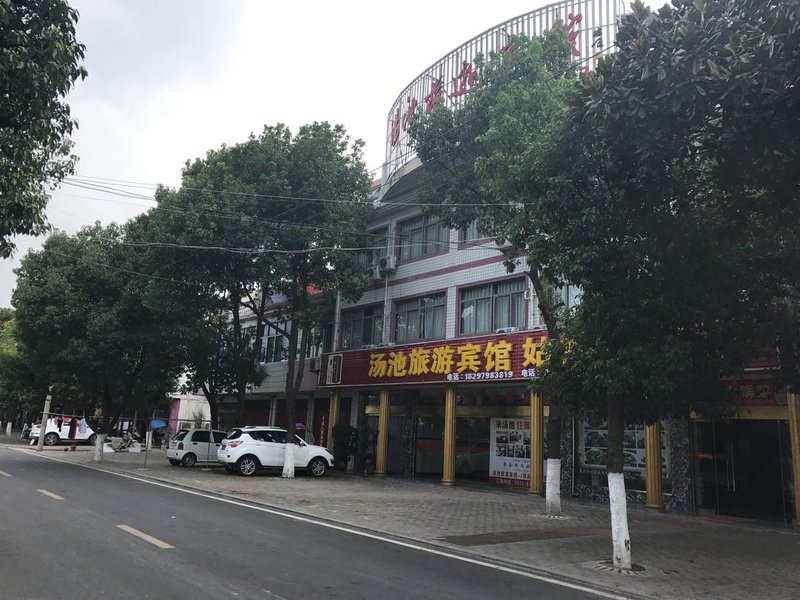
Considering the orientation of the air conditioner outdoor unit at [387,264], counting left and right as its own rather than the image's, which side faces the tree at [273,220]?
front

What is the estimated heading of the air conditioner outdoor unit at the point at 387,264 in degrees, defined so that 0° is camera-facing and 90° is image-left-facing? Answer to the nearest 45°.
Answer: approximately 45°

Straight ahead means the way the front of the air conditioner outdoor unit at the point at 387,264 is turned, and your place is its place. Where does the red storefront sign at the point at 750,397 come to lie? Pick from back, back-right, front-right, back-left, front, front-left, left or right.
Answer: left

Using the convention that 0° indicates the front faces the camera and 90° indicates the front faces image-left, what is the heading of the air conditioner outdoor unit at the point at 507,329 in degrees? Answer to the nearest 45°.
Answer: approximately 45°

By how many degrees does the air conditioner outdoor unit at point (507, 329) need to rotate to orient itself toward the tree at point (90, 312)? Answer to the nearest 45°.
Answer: approximately 45° to its right

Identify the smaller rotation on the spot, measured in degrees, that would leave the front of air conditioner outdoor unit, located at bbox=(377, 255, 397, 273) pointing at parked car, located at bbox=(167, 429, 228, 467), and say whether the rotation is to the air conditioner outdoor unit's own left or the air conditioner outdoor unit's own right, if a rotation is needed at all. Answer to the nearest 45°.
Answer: approximately 45° to the air conditioner outdoor unit's own right

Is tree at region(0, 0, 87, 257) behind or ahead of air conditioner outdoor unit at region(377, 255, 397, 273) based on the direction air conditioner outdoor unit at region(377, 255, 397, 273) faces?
ahead

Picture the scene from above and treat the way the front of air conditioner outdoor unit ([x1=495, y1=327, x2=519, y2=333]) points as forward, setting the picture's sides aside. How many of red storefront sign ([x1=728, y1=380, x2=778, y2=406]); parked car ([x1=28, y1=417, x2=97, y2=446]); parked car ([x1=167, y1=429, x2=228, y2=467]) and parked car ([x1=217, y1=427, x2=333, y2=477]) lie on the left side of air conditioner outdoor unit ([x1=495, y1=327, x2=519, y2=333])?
1

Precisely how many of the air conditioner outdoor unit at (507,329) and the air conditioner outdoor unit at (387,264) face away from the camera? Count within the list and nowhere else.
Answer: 0

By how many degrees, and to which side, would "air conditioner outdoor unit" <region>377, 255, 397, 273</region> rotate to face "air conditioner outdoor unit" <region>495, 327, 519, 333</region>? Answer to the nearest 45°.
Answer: approximately 90° to its left

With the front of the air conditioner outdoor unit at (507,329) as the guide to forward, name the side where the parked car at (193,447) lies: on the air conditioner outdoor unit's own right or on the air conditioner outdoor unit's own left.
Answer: on the air conditioner outdoor unit's own right

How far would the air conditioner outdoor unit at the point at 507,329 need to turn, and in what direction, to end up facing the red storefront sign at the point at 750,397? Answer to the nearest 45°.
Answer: approximately 90° to its left

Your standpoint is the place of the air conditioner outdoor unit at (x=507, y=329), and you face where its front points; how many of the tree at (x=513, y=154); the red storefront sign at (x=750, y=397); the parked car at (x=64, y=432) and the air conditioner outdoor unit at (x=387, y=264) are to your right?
2

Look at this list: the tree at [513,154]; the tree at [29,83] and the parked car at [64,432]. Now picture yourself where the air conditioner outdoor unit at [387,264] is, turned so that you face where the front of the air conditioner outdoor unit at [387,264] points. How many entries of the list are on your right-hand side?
1

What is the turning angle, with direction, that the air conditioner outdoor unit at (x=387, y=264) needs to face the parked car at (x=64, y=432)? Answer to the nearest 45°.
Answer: approximately 90° to its right
